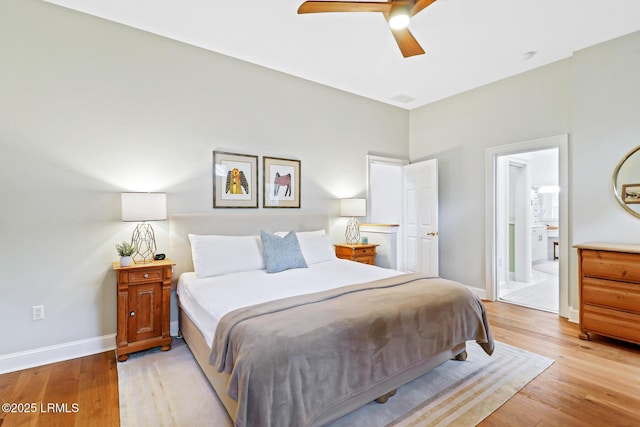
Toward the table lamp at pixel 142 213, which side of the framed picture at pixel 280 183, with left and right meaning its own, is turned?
right

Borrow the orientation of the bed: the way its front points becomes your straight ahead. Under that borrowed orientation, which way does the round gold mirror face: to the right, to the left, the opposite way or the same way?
to the right

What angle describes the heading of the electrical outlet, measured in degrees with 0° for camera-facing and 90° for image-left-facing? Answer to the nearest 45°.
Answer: approximately 0°

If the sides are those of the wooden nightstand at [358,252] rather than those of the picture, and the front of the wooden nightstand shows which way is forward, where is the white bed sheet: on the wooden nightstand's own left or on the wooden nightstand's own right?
on the wooden nightstand's own right

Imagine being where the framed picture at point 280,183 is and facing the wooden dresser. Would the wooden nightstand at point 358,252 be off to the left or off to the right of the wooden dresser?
left

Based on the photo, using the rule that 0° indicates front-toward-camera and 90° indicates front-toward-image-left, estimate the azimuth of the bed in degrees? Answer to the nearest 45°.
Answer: approximately 315°

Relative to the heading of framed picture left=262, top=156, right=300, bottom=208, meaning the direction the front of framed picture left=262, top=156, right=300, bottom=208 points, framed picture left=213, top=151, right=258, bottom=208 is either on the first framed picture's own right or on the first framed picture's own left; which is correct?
on the first framed picture's own right

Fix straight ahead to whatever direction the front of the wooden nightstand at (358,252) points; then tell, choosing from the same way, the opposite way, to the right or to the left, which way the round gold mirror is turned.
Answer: to the right

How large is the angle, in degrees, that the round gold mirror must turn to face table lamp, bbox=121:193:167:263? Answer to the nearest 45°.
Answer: approximately 45° to its right
